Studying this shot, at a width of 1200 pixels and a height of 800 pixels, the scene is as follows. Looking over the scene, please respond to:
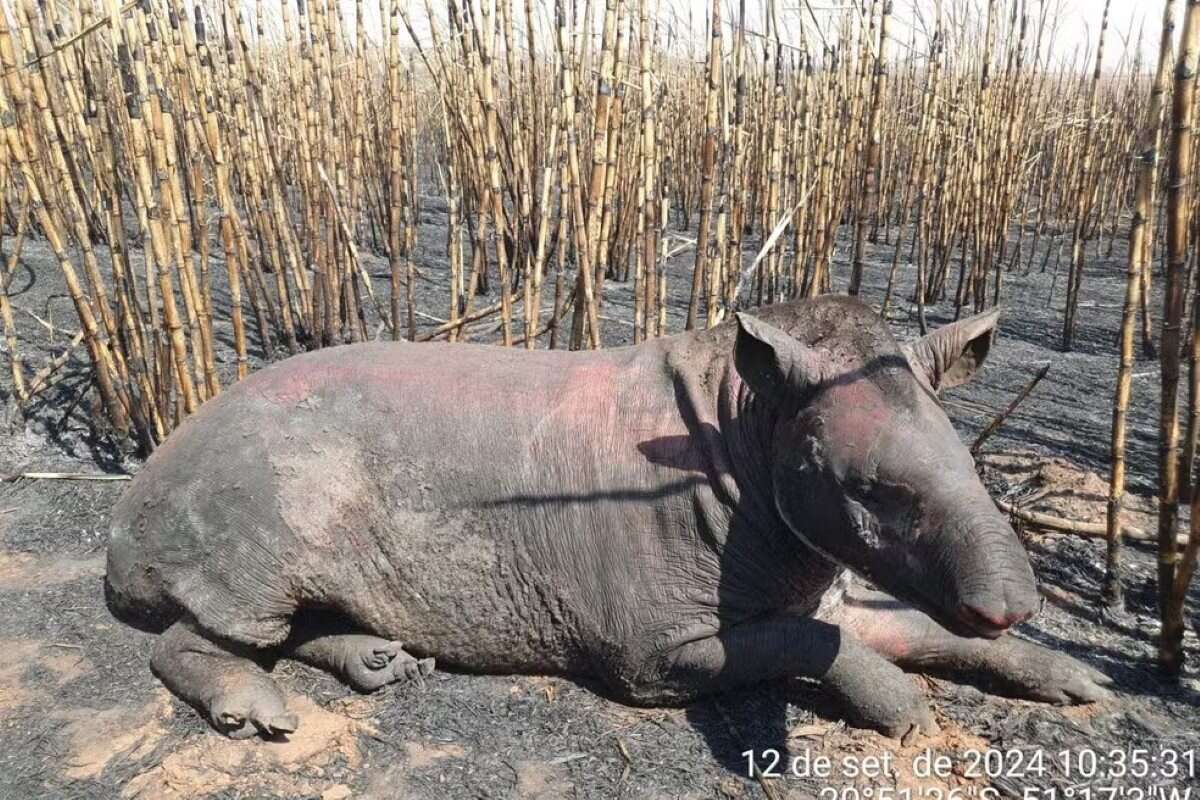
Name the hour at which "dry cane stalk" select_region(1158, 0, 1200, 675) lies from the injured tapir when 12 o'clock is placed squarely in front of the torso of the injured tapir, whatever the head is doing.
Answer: The dry cane stalk is roughly at 12 o'clock from the injured tapir.

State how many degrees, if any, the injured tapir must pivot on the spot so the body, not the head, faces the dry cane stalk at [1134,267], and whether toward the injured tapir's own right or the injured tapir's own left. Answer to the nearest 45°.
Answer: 0° — it already faces it

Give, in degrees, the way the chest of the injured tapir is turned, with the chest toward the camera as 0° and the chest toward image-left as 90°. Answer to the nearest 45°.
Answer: approximately 270°
